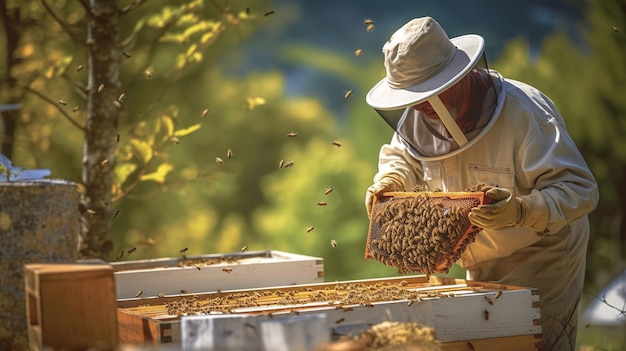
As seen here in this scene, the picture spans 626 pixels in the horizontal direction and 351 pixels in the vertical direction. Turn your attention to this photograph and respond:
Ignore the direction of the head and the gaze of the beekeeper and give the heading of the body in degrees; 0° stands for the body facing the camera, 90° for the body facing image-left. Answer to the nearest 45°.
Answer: approximately 45°

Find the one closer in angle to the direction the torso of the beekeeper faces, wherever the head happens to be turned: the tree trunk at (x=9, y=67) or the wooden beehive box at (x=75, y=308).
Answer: the wooden beehive box

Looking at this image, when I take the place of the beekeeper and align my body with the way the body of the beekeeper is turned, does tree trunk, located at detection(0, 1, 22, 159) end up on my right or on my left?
on my right

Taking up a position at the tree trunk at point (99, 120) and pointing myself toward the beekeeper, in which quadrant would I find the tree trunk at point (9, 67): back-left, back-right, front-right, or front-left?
back-left

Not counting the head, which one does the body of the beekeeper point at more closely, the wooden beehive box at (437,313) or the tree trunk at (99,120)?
the wooden beehive box

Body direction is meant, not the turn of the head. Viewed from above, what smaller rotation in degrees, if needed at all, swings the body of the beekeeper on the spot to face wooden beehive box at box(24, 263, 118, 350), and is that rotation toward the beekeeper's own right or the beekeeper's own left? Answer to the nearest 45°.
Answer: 0° — they already face it
